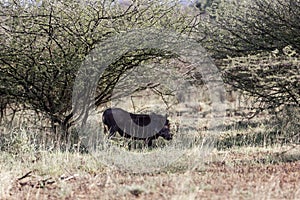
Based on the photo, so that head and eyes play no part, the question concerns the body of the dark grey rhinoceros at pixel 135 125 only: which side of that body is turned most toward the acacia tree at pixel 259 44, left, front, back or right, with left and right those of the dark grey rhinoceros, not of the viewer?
front
